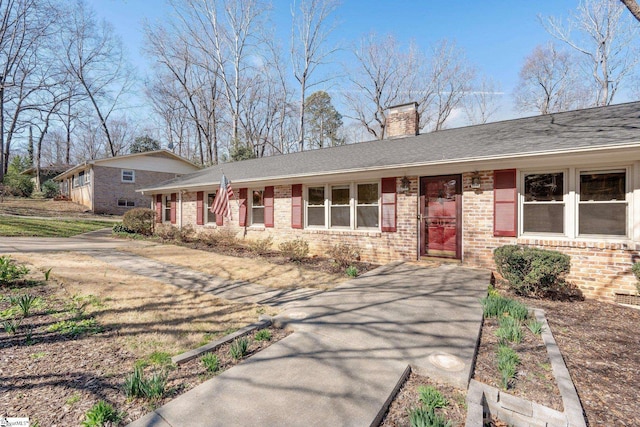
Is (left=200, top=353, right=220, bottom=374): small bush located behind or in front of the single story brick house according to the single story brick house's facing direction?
in front

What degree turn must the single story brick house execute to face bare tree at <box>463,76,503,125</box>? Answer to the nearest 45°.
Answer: approximately 135° to its right

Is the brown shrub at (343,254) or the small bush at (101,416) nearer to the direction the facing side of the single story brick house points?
the small bush

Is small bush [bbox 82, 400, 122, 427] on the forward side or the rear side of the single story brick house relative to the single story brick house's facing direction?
on the forward side

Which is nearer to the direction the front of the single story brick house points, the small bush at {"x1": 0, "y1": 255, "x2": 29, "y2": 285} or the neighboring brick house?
the small bush

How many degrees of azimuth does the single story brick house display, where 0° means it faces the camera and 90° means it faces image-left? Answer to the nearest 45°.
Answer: approximately 45°

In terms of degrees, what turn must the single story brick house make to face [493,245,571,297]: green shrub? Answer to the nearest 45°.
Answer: approximately 45° to its left

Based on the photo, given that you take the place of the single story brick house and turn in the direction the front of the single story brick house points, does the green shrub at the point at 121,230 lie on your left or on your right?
on your right

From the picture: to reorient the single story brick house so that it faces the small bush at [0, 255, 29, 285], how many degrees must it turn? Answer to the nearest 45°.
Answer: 0° — it already faces it

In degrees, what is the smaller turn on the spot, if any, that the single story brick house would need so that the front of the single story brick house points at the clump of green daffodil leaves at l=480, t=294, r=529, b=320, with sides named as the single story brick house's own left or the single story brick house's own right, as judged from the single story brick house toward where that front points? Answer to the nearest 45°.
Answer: approximately 45° to the single story brick house's own left

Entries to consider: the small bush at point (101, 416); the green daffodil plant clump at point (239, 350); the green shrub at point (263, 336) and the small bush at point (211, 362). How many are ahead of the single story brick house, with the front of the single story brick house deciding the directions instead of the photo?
4
